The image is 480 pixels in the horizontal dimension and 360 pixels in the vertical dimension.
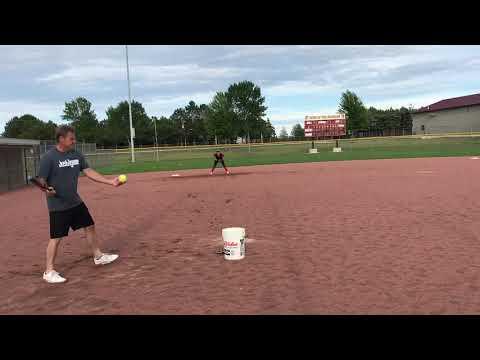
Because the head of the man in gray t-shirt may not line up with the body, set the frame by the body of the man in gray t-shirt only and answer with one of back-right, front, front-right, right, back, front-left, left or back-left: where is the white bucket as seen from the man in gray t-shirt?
front-left

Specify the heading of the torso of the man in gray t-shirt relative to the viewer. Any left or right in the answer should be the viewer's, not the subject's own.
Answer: facing the viewer and to the right of the viewer
